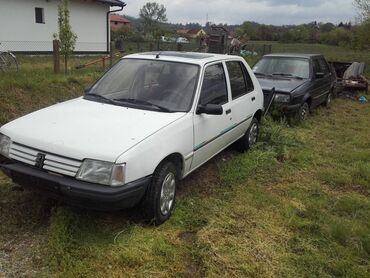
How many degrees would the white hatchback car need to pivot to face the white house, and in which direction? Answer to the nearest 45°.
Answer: approximately 135° to its right

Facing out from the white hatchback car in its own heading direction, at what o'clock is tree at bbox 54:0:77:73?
The tree is roughly at 4 o'clock from the white hatchback car.

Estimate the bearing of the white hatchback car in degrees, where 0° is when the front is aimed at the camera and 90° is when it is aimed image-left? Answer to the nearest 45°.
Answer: approximately 45°

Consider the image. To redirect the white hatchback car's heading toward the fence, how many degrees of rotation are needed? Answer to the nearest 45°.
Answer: approximately 135° to its right
